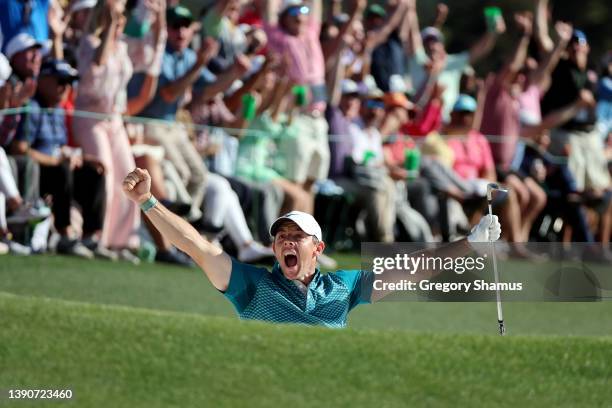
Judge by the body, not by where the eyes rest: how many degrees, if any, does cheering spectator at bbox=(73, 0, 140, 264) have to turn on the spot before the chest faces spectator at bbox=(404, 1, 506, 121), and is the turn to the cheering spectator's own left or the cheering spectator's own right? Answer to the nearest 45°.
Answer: approximately 90° to the cheering spectator's own left

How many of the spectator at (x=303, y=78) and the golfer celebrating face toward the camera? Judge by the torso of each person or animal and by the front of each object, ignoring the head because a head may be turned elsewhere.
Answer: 2

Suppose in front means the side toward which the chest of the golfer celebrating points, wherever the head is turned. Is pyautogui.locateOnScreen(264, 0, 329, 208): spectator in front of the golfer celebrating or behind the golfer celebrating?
behind

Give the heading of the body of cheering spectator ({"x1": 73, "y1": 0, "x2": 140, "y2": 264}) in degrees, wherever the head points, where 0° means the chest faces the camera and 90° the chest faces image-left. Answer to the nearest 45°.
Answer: approximately 315°

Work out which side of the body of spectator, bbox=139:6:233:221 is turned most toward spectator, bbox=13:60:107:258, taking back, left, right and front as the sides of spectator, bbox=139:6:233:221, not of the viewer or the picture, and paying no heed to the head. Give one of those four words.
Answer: right

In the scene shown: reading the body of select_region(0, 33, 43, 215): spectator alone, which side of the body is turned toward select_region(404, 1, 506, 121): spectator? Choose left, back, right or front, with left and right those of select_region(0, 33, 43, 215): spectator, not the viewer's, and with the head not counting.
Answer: left

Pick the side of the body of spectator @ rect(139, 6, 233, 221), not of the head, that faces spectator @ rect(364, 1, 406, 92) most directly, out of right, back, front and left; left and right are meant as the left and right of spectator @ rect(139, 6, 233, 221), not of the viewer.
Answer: left
